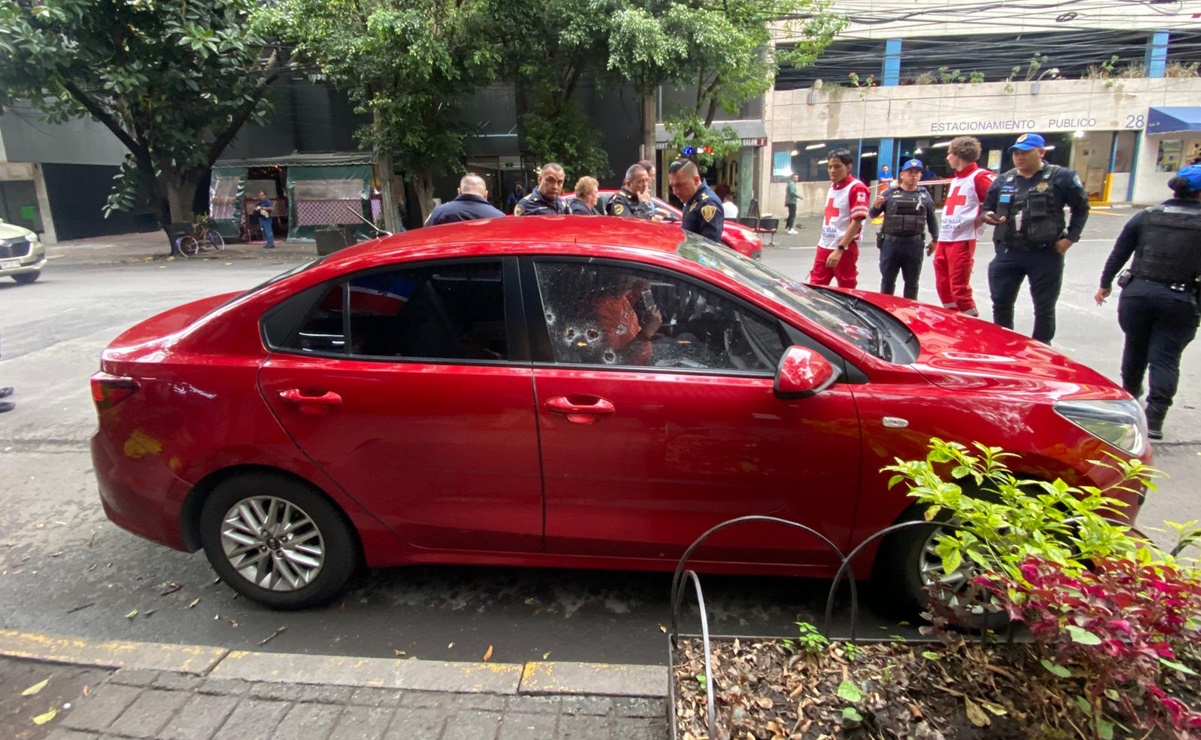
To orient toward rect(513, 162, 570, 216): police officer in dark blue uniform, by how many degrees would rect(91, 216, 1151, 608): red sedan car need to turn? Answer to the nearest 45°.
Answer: approximately 90° to its left

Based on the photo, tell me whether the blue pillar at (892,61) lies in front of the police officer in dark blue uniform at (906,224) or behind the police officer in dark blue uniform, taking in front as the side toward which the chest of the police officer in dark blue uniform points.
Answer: behind

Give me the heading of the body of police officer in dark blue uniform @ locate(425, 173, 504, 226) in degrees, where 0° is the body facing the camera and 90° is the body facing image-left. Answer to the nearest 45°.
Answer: approximately 180°

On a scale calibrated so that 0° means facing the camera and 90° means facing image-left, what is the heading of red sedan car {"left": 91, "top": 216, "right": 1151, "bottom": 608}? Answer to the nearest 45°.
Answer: approximately 270°

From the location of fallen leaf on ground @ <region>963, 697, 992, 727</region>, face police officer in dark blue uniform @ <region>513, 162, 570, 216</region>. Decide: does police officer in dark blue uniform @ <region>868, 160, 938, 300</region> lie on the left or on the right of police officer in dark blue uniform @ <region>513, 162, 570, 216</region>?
right

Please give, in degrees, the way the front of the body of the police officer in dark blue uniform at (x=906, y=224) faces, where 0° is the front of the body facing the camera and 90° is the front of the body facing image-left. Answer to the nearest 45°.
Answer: approximately 0°

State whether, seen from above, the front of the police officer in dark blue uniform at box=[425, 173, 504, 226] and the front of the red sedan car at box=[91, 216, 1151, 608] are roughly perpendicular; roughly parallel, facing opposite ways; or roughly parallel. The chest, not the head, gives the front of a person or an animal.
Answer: roughly perpendicular

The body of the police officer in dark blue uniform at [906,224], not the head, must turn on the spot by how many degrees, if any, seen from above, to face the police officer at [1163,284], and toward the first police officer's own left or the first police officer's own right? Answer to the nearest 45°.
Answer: approximately 45° to the first police officer's own left

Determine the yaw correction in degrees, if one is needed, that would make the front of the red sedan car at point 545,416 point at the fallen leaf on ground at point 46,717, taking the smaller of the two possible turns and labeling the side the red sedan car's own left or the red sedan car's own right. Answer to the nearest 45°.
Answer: approximately 180°

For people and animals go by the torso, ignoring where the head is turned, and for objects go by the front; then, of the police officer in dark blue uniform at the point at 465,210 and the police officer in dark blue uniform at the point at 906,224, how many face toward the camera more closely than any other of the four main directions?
1

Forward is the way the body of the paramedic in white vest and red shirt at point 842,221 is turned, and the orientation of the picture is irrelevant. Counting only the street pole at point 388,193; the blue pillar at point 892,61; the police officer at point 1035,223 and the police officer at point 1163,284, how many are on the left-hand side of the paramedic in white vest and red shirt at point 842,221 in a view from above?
2

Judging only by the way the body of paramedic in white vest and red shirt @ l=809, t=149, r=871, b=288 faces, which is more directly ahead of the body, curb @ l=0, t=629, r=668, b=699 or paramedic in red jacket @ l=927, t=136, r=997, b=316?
the curb

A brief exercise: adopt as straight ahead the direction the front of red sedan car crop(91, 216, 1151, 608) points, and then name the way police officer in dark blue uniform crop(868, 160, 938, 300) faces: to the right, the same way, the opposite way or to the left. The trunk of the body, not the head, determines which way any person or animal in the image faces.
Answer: to the right
